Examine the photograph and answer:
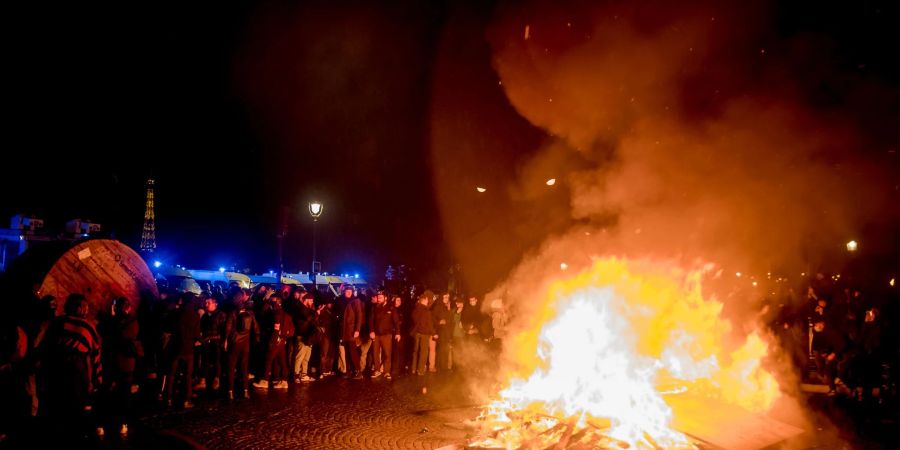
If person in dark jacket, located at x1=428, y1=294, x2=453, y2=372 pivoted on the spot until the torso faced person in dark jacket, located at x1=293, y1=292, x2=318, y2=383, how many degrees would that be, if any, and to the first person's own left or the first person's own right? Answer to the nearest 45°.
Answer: approximately 90° to the first person's own right

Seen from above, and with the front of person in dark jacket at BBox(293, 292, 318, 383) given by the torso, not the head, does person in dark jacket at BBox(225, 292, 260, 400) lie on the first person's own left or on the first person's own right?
on the first person's own right

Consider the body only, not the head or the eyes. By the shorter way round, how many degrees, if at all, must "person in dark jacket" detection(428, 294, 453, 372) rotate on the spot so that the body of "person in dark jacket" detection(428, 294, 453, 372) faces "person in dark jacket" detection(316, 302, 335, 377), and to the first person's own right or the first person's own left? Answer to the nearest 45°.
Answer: approximately 90° to the first person's own right

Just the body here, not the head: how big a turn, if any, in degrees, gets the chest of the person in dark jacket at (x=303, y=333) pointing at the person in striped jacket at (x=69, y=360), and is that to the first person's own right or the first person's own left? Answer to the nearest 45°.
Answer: approximately 135° to the first person's own right

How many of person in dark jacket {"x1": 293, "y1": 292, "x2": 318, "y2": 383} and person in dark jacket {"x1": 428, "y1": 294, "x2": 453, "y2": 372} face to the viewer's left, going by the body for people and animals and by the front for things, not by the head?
0

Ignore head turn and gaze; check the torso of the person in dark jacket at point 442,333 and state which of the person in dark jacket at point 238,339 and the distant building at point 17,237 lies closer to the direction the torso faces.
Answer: the person in dark jacket

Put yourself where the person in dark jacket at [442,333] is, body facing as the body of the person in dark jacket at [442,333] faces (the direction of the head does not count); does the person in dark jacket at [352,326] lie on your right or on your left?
on your right

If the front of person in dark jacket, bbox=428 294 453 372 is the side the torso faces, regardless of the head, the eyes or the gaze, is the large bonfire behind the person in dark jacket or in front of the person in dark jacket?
in front

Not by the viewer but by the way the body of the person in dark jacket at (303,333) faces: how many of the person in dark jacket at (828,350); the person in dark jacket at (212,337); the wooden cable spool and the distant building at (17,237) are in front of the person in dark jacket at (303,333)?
1

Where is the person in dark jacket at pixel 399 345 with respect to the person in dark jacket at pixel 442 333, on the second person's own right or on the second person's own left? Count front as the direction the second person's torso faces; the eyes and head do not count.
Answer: on the second person's own right

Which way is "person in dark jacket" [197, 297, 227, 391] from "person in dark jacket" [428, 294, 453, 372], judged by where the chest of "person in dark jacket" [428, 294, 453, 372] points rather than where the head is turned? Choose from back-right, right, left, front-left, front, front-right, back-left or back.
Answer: right

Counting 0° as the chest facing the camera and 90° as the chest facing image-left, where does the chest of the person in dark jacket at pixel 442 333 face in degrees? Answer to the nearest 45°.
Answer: approximately 315°
